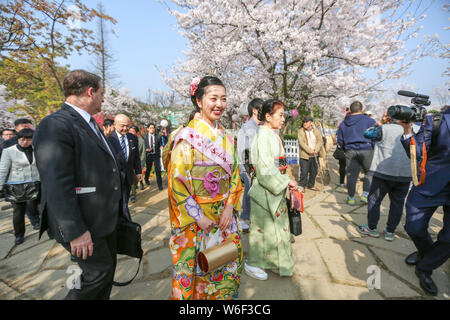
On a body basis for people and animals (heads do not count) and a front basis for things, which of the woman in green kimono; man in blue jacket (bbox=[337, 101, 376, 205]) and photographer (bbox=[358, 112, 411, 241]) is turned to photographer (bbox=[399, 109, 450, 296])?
the woman in green kimono

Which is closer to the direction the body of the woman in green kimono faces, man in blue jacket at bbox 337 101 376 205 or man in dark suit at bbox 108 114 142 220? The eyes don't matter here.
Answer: the man in blue jacket

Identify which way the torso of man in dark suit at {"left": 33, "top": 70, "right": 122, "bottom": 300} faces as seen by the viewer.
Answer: to the viewer's right

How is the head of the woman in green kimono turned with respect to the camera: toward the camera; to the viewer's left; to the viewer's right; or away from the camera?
to the viewer's right

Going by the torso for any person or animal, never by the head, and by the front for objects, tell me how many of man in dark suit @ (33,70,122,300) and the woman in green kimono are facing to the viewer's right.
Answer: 2

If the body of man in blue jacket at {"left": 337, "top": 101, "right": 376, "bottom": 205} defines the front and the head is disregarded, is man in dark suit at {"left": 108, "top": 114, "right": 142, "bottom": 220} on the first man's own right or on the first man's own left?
on the first man's own left

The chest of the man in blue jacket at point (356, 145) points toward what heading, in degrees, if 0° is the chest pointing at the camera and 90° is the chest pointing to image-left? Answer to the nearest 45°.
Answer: approximately 180°

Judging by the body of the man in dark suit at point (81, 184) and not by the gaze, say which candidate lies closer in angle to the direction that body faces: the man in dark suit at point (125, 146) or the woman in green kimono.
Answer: the woman in green kimono
